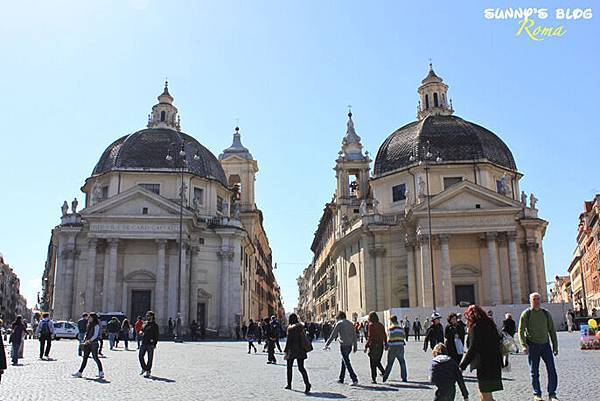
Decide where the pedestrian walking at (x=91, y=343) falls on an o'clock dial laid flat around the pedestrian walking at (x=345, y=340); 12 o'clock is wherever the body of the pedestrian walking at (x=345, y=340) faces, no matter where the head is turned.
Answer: the pedestrian walking at (x=91, y=343) is roughly at 11 o'clock from the pedestrian walking at (x=345, y=340).

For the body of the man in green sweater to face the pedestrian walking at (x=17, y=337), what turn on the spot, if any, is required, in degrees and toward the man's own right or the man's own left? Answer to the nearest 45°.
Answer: approximately 90° to the man's own right

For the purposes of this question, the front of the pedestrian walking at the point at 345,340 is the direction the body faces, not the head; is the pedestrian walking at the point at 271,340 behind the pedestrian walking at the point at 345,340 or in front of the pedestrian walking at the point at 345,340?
in front

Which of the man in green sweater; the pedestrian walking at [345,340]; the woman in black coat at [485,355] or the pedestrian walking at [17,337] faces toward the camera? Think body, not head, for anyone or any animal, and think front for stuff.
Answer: the man in green sweater
